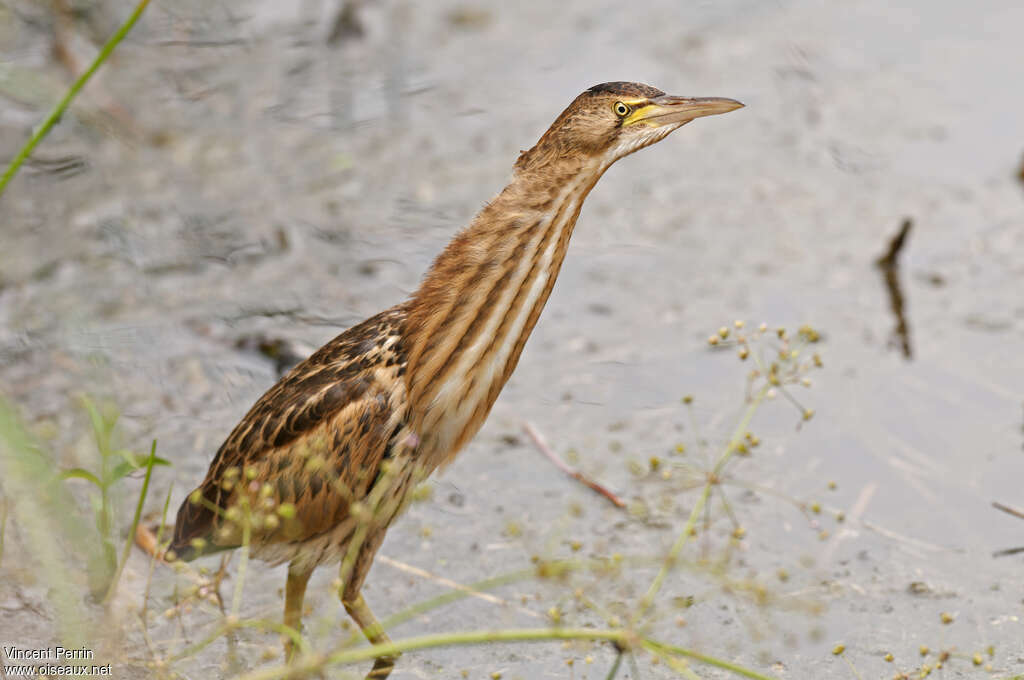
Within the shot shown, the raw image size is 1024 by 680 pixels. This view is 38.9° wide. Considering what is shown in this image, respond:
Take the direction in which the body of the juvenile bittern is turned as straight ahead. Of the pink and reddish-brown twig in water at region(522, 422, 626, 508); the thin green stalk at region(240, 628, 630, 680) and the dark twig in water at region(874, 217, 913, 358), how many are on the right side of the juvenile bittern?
1

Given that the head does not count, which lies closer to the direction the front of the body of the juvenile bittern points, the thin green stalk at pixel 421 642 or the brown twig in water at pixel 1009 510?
the brown twig in water

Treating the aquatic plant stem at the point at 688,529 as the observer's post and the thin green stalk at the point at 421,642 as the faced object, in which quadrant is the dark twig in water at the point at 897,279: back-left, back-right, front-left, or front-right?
back-right

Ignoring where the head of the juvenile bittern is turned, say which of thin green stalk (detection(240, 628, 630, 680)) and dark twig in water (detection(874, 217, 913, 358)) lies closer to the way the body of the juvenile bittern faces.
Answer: the dark twig in water

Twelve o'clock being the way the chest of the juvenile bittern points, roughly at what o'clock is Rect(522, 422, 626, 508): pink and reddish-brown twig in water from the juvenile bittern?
The pink and reddish-brown twig in water is roughly at 10 o'clock from the juvenile bittern.

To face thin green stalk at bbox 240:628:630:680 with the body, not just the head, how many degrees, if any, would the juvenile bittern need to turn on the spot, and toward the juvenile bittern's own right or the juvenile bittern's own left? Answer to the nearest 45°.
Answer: approximately 90° to the juvenile bittern's own right

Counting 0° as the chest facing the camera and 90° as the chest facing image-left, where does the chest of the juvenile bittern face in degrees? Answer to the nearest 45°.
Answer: approximately 270°

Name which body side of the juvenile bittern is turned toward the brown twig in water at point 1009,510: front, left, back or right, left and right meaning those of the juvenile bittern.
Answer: front
